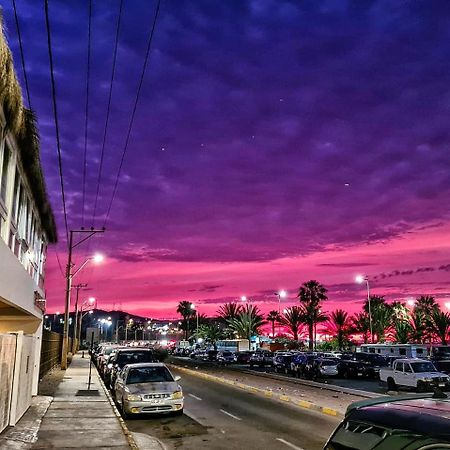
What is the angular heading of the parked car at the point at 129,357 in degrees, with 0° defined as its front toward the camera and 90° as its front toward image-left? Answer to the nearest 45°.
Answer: approximately 0°

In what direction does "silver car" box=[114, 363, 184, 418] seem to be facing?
toward the camera

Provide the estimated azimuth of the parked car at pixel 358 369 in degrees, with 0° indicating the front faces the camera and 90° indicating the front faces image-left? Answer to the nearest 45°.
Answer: approximately 45°

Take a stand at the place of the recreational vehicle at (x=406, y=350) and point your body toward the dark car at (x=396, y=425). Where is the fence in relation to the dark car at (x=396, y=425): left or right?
right

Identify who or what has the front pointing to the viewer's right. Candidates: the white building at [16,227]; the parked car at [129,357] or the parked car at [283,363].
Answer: the white building

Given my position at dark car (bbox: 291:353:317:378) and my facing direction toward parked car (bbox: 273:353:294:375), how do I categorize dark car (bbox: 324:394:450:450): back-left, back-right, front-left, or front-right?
back-left

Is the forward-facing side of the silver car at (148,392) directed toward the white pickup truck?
no

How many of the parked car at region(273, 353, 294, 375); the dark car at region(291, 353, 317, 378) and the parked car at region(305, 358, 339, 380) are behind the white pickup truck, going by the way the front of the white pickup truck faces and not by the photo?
3

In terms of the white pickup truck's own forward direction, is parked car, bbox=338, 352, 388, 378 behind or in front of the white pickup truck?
behind

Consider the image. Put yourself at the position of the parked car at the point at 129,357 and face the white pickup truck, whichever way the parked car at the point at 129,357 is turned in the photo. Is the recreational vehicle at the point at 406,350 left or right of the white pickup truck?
left

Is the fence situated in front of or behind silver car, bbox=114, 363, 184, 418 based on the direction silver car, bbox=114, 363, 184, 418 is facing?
behind

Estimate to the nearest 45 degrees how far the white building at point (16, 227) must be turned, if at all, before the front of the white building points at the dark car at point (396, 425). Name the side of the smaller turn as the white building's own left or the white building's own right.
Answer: approximately 90° to the white building's own right

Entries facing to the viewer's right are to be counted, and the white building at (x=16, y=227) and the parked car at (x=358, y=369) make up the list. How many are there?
1

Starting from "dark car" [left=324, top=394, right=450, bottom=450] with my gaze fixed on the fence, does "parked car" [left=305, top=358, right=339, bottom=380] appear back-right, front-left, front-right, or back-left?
front-right

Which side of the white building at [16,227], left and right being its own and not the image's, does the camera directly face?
right
